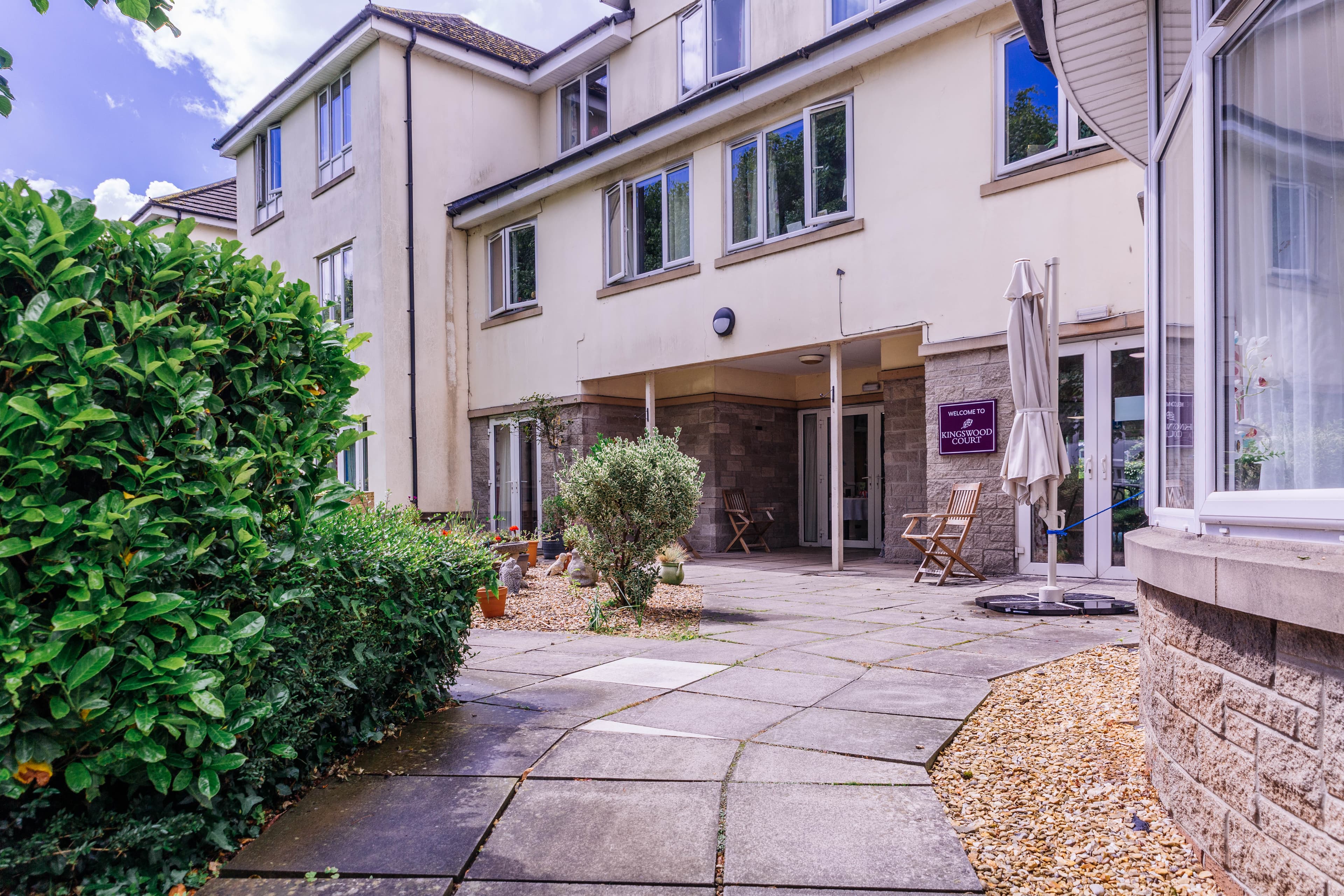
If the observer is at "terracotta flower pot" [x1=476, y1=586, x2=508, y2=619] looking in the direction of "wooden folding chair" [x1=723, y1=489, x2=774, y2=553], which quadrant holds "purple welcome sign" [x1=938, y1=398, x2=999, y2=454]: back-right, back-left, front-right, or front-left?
front-right

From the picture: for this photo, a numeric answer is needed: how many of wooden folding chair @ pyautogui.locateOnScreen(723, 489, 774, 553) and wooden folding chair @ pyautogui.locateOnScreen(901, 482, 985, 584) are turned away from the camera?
0

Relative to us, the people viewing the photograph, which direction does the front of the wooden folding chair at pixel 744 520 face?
facing the viewer and to the right of the viewer

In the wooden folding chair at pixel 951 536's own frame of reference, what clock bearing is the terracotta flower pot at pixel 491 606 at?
The terracotta flower pot is roughly at 12 o'clock from the wooden folding chair.

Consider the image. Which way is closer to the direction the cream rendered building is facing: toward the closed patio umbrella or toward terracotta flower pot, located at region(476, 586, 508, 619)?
the terracotta flower pot

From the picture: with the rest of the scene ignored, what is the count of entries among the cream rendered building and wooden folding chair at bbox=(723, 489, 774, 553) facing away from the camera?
0

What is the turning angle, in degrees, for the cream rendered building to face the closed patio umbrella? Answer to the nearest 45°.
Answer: approximately 45° to its left

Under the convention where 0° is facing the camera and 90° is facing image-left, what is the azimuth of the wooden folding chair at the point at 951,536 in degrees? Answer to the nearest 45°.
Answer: approximately 45°

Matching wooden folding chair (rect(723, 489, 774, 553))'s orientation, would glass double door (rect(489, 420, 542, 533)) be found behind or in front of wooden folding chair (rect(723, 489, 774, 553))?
behind

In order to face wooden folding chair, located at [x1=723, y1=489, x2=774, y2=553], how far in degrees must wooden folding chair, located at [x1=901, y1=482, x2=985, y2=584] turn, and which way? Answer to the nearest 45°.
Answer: approximately 90° to its right

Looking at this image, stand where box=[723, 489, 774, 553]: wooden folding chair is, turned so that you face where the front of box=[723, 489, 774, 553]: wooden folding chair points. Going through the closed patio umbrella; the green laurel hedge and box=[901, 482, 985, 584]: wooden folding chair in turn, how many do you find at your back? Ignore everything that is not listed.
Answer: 0

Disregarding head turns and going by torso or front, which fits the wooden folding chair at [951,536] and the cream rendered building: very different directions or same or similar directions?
same or similar directions

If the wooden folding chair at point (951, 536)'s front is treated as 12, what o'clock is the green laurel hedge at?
The green laurel hedge is roughly at 11 o'clock from the wooden folding chair.
